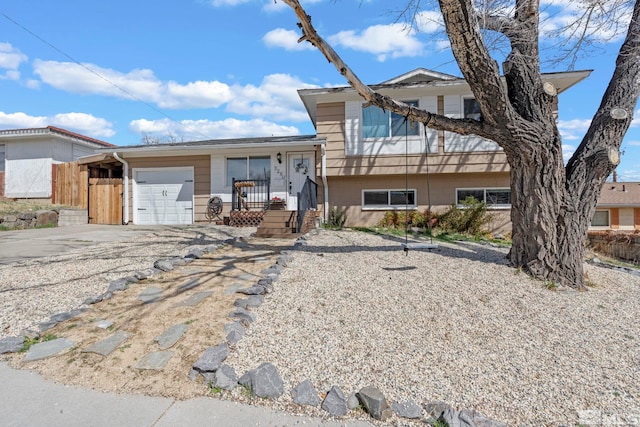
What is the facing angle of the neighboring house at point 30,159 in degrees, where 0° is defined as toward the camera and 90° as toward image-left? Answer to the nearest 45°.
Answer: approximately 0°

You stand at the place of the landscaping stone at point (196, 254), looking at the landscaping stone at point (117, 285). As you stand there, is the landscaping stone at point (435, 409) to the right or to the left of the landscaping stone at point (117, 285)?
left

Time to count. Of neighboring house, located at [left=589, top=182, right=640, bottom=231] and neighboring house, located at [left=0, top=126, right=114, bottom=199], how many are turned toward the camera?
2

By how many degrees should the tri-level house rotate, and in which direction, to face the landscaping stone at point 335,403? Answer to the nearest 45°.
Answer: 0° — it already faces it

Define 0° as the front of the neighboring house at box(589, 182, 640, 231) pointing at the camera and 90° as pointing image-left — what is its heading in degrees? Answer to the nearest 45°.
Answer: approximately 0°

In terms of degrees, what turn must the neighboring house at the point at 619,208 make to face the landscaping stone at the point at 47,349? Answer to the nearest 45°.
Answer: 0° — it already faces it

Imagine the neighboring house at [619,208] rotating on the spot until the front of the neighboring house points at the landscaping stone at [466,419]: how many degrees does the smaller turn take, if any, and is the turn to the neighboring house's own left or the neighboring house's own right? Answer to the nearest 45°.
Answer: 0° — it already faces it

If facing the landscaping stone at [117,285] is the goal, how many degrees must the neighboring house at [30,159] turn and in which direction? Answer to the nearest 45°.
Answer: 0° — it already faces it

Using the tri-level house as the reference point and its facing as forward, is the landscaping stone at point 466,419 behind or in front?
in front

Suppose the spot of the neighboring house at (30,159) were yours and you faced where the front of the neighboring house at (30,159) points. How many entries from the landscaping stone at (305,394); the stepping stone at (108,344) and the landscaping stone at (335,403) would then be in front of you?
3
